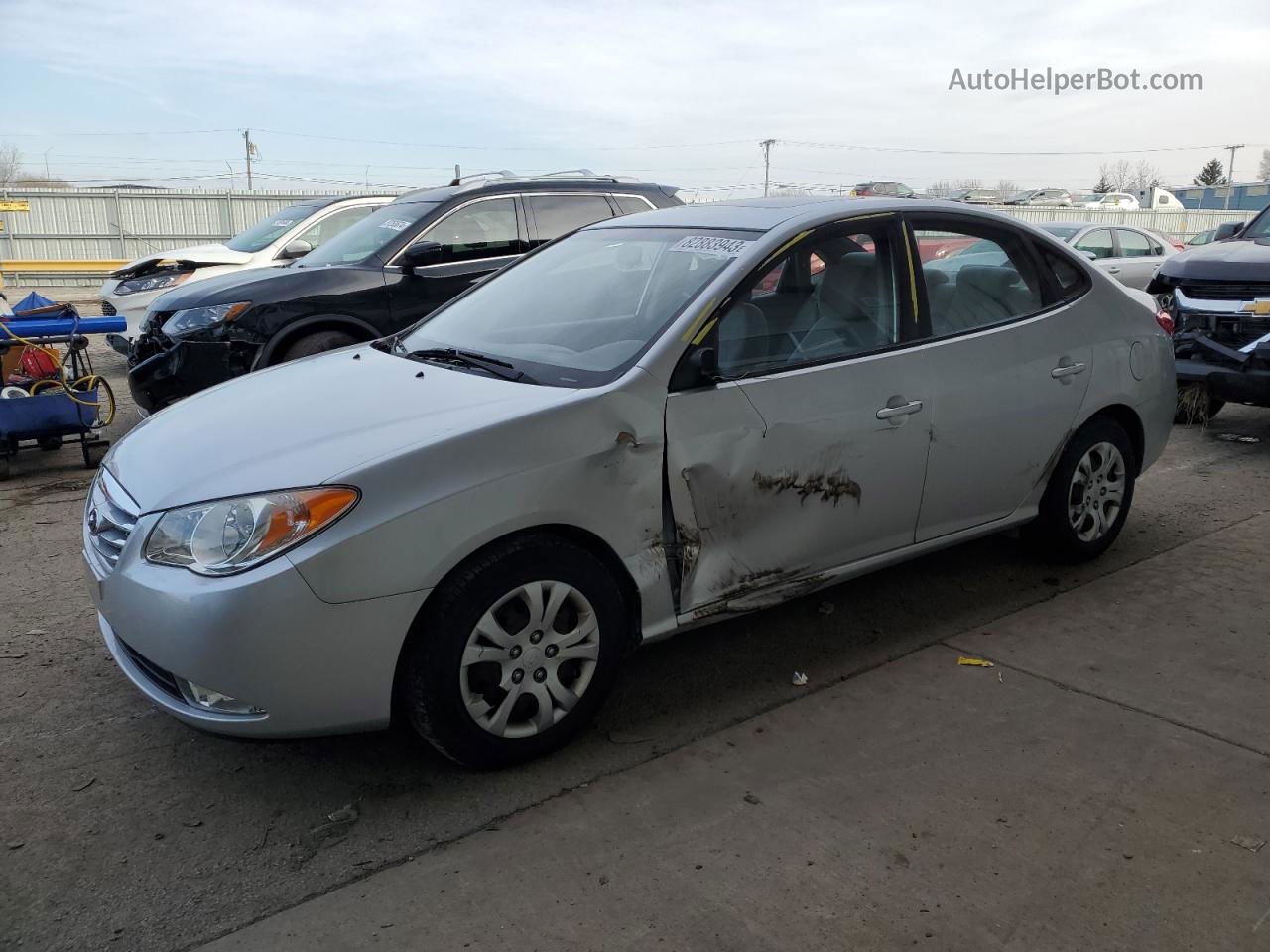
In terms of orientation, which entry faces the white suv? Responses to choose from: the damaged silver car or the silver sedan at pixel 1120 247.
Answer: the silver sedan

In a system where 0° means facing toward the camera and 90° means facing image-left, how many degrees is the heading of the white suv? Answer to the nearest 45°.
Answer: approximately 45°

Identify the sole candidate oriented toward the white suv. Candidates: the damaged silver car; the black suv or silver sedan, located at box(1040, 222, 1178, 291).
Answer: the silver sedan

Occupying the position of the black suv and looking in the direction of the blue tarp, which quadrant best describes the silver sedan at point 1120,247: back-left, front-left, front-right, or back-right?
back-right

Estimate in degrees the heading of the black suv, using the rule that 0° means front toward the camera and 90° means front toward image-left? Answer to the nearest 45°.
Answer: approximately 45°

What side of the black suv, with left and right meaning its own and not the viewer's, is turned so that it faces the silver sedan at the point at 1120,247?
back

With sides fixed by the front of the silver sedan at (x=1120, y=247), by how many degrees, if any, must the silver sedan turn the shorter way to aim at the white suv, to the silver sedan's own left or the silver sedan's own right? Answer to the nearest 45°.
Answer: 0° — it already faces it

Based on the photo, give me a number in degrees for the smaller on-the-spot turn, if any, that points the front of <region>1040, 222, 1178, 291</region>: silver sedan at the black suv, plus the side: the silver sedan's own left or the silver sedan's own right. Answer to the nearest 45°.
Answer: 0° — it already faces it

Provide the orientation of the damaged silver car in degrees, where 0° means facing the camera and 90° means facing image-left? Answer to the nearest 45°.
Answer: approximately 45°
